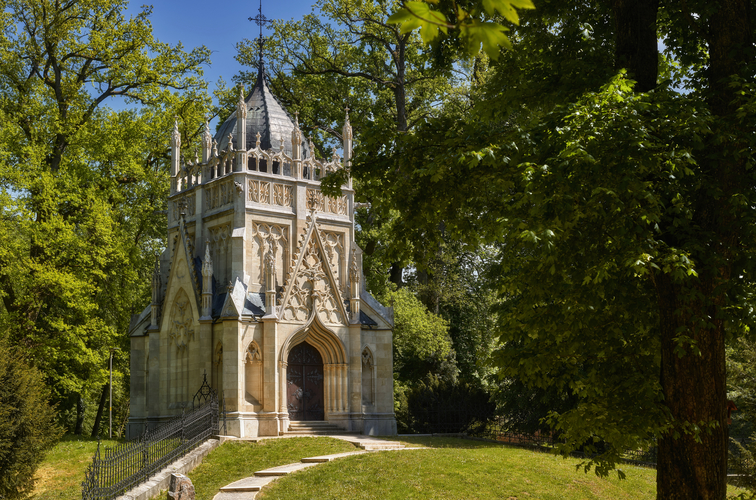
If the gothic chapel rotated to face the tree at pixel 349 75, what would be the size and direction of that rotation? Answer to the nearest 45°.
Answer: approximately 135° to its left

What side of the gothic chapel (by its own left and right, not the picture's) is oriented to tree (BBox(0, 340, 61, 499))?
right

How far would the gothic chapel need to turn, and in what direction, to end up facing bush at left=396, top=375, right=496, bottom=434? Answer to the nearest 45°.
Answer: approximately 45° to its left

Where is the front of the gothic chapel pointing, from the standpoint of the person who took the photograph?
facing the viewer and to the right of the viewer

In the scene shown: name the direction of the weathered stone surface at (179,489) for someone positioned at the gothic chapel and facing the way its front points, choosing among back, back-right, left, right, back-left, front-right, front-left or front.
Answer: front-right
